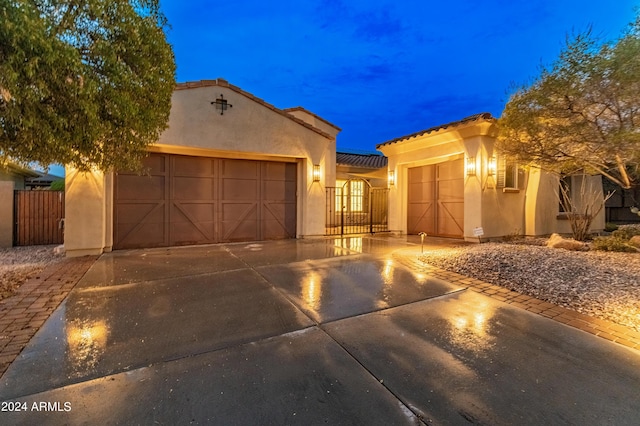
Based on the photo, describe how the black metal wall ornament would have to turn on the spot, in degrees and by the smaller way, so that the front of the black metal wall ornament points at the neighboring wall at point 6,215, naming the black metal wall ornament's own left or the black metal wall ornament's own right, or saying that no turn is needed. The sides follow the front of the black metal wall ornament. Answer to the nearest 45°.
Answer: approximately 90° to the black metal wall ornament's own right

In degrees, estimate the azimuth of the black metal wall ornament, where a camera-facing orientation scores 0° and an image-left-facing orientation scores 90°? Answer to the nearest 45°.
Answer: approximately 0°

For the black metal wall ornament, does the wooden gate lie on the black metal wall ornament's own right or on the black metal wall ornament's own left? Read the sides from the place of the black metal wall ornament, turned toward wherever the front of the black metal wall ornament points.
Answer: on the black metal wall ornament's own right

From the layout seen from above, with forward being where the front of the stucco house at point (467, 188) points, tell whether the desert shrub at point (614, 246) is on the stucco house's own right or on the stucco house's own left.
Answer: on the stucco house's own left

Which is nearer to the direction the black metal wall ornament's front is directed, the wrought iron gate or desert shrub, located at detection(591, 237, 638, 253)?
the desert shrub

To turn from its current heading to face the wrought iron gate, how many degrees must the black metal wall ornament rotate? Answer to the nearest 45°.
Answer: approximately 135° to its left
